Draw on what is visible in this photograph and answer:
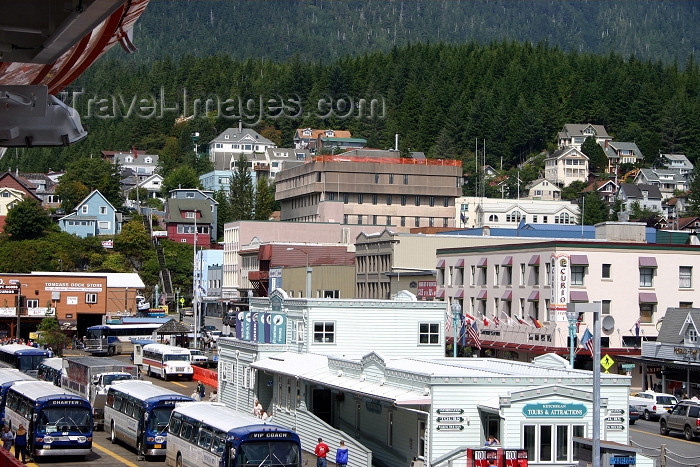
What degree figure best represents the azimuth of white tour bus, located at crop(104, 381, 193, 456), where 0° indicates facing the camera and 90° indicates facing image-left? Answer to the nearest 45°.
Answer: approximately 315°

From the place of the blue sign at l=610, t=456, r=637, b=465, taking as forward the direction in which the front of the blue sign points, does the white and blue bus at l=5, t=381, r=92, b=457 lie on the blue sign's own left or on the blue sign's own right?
on the blue sign's own right

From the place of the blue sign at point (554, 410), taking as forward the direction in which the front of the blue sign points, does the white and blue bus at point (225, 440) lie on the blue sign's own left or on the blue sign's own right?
on the blue sign's own right

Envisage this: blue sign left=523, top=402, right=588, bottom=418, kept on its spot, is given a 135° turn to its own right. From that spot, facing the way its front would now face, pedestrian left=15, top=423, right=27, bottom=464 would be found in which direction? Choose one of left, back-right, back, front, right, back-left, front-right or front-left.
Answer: front-left

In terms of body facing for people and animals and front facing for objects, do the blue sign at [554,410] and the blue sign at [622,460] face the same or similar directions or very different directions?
same or similar directions

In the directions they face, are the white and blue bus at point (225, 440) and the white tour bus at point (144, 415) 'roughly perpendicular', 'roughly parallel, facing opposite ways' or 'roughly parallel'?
roughly parallel

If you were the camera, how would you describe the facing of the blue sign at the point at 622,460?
facing the viewer

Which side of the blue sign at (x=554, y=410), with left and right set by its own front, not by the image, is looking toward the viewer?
front

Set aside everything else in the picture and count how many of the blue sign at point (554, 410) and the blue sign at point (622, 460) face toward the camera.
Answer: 2
